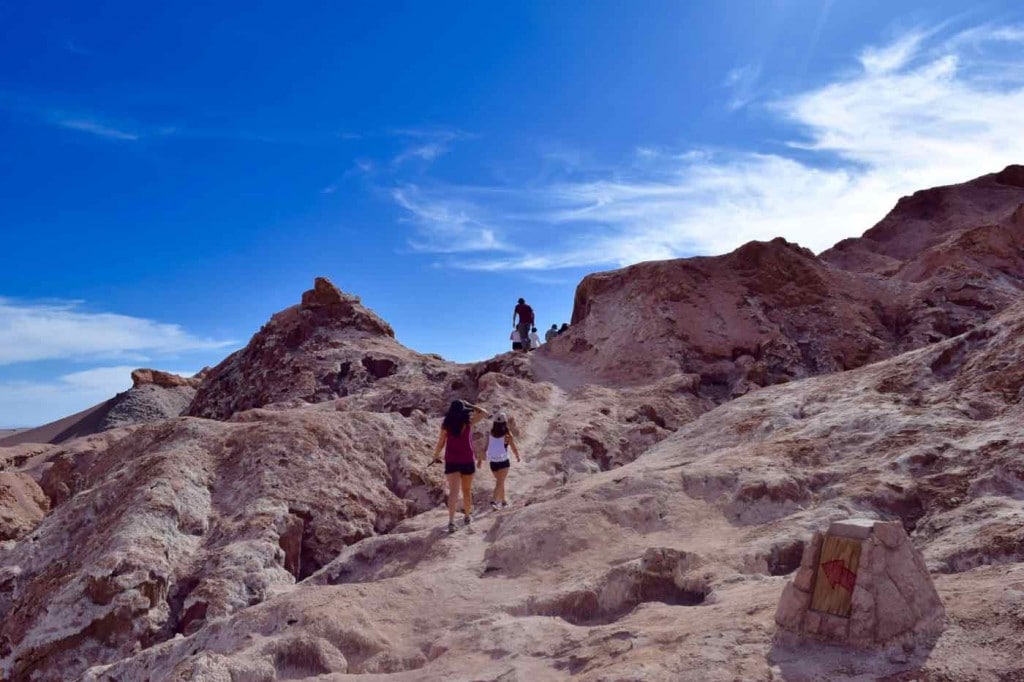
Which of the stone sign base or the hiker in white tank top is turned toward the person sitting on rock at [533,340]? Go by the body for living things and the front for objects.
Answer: the hiker in white tank top

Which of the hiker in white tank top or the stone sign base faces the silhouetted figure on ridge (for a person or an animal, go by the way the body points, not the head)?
the hiker in white tank top

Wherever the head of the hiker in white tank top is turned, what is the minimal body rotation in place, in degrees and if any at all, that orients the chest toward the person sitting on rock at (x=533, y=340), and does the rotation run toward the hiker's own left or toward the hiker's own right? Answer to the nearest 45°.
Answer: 0° — they already face them

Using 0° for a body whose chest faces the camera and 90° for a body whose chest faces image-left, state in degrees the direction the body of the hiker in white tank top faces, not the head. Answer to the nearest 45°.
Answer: approximately 180°

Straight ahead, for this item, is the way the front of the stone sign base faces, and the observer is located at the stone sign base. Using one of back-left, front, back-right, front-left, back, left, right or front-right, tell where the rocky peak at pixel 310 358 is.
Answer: right

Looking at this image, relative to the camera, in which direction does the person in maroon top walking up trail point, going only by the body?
away from the camera

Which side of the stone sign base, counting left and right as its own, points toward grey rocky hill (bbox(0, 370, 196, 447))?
right

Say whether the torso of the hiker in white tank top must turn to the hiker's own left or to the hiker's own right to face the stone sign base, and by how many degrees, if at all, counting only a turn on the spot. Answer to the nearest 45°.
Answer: approximately 180°

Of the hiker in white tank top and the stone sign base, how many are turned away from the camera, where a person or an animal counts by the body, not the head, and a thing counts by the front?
1

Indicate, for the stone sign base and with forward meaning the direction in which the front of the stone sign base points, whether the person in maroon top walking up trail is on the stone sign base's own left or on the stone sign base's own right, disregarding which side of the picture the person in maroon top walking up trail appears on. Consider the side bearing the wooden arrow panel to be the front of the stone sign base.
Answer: on the stone sign base's own right

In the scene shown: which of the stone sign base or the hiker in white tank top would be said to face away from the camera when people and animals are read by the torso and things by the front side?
the hiker in white tank top

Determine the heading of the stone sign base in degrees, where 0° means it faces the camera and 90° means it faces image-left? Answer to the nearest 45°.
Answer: approximately 45°

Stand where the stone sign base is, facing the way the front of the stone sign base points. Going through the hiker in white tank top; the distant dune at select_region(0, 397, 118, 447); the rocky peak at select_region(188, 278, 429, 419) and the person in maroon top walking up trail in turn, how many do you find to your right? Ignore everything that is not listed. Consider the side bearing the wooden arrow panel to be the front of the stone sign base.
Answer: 4
